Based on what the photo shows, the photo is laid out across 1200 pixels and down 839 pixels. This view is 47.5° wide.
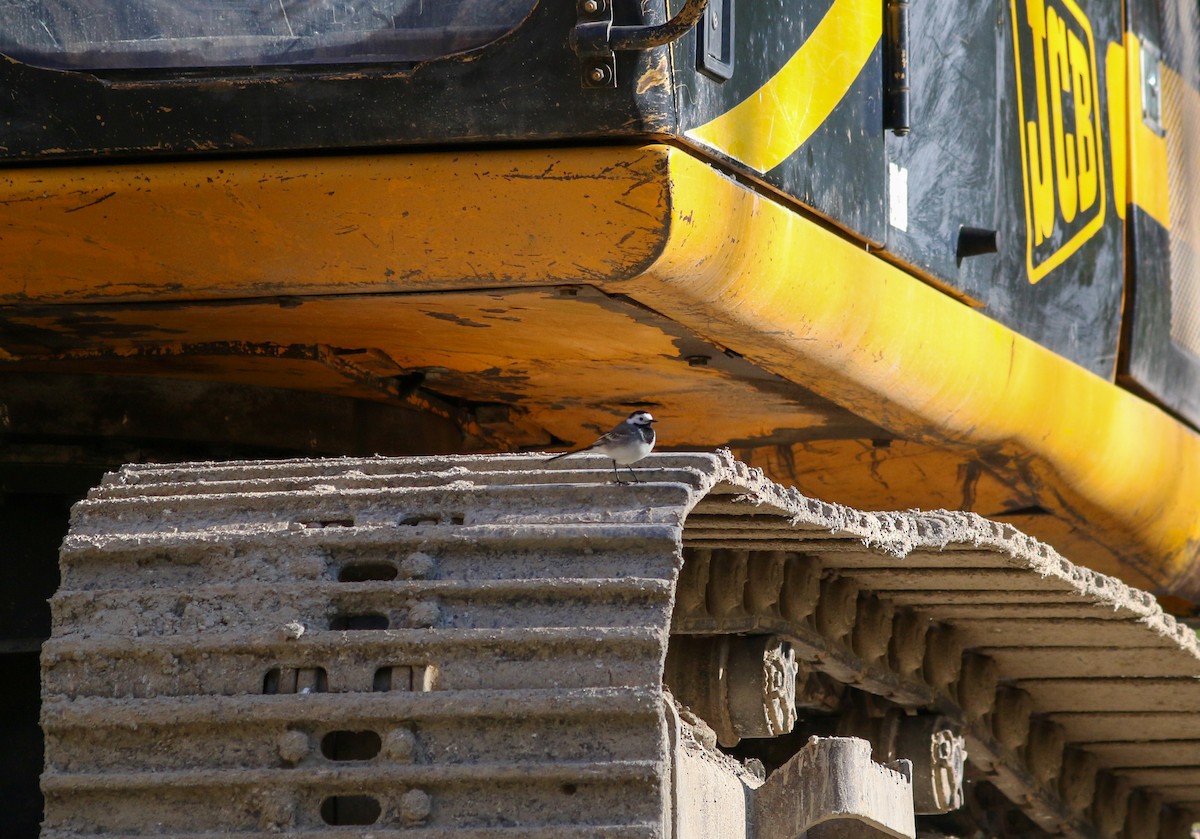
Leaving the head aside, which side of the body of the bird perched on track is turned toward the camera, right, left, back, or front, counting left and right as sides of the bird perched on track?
right

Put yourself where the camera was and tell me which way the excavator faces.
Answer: facing the viewer and to the left of the viewer
